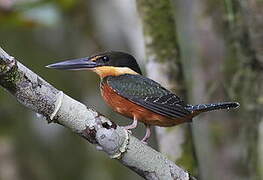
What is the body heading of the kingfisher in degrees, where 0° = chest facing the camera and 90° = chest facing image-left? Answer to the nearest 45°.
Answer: approximately 90°
